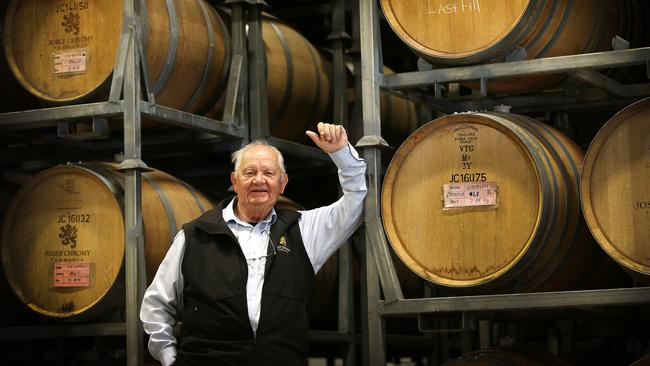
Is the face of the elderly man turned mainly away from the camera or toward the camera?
toward the camera

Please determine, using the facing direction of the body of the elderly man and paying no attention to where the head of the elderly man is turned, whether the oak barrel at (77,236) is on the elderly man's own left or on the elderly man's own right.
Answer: on the elderly man's own right

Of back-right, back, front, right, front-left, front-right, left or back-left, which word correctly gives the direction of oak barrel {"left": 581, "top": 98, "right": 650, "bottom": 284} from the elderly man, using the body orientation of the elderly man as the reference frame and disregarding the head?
left

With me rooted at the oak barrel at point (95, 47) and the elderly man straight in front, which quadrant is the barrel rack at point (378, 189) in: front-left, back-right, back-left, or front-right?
front-left

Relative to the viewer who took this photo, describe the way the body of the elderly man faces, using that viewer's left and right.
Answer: facing the viewer

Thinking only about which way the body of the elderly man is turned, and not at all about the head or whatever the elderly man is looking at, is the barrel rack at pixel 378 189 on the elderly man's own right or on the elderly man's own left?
on the elderly man's own left

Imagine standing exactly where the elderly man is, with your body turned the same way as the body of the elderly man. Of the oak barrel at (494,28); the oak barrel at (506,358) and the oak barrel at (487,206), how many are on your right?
0

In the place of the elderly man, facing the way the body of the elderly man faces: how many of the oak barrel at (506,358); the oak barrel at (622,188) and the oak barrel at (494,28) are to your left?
3

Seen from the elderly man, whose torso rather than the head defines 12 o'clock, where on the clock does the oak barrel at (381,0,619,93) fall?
The oak barrel is roughly at 9 o'clock from the elderly man.

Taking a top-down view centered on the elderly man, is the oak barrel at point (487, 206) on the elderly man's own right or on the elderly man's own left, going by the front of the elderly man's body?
on the elderly man's own left

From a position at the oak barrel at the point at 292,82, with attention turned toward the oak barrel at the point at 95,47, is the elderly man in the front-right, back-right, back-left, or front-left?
front-left
